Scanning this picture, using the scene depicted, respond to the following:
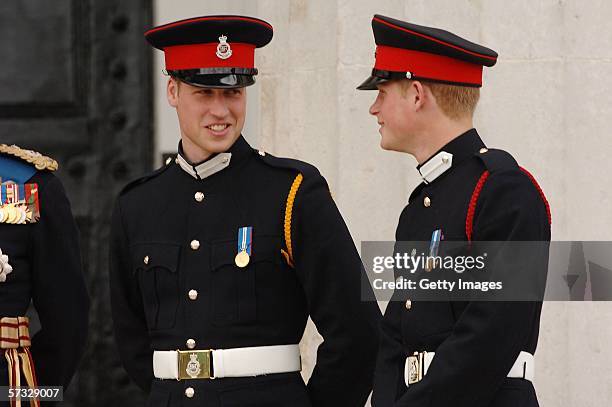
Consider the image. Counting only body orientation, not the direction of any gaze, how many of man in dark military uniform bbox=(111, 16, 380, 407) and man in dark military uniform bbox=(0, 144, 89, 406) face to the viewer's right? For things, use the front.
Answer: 0

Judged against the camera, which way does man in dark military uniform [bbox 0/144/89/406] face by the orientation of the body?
toward the camera

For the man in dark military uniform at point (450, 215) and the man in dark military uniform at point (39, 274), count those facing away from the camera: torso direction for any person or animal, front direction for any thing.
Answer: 0

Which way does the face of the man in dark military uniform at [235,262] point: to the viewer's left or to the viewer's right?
to the viewer's right

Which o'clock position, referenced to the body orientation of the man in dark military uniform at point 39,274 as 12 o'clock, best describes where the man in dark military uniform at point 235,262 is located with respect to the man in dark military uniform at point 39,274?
the man in dark military uniform at point 235,262 is roughly at 10 o'clock from the man in dark military uniform at point 39,274.

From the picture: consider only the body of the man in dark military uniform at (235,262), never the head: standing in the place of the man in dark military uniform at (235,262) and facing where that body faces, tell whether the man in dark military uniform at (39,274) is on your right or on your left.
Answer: on your right

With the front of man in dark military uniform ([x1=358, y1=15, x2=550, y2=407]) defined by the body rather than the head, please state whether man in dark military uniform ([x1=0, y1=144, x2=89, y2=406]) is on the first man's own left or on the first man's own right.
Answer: on the first man's own right

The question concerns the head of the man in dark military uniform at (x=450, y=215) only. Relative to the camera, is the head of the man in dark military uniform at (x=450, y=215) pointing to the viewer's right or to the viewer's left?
to the viewer's left

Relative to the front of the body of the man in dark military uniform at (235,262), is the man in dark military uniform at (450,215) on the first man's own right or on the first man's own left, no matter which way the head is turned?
on the first man's own left

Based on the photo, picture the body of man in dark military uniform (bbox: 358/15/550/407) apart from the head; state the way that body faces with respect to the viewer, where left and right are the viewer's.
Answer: facing the viewer and to the left of the viewer
